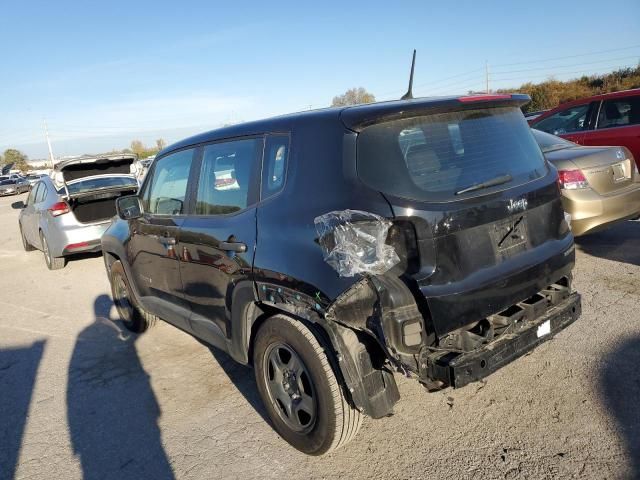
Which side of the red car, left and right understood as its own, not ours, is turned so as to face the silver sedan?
front

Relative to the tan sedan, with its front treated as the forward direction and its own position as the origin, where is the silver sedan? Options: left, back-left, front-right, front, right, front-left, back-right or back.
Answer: front-left

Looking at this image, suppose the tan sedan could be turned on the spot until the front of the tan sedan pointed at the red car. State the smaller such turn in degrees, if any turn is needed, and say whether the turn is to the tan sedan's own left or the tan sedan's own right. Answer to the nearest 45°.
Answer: approximately 45° to the tan sedan's own right

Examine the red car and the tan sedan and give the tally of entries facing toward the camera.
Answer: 0

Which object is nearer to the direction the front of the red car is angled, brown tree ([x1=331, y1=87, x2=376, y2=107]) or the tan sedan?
the brown tree

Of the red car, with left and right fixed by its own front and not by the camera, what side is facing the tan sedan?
left

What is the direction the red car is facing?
to the viewer's left

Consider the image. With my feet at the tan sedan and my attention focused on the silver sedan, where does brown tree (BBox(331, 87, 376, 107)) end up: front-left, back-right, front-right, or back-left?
front-right

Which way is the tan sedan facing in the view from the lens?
facing away from the viewer and to the left of the viewer

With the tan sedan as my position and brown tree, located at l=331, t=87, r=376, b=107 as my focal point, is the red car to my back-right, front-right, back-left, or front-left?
front-right
